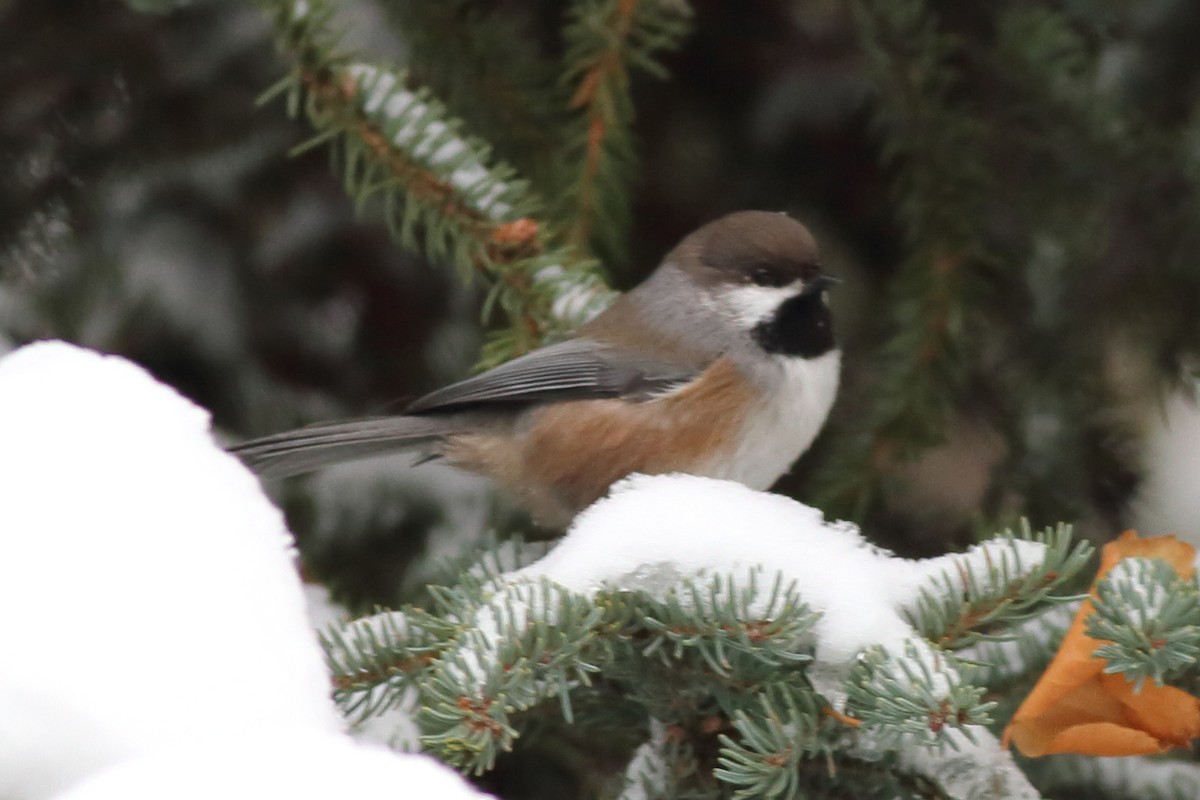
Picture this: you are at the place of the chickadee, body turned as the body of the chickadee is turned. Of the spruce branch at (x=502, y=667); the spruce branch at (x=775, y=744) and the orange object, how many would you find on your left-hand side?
0

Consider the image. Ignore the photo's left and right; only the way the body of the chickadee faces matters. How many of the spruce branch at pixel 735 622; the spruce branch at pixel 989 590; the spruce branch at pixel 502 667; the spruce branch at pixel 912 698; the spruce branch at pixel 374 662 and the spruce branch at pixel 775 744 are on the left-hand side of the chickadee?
0

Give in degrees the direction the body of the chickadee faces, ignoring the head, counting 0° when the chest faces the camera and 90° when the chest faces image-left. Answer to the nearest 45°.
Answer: approximately 270°

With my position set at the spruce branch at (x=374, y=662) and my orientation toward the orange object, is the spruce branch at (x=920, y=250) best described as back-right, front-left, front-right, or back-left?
front-left

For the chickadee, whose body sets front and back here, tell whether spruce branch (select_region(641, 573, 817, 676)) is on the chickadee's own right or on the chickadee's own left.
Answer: on the chickadee's own right

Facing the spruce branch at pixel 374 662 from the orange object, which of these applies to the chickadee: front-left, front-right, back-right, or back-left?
front-right

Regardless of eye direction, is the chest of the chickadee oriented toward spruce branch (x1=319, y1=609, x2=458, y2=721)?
no

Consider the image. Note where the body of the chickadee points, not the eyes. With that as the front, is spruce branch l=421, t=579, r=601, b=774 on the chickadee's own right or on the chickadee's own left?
on the chickadee's own right

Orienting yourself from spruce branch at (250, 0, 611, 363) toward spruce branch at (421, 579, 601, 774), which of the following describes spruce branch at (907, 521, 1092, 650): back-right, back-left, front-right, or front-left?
front-left

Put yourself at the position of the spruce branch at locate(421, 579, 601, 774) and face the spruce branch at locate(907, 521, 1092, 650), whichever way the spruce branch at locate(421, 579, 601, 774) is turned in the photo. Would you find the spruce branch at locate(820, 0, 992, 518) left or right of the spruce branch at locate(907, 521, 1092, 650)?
left

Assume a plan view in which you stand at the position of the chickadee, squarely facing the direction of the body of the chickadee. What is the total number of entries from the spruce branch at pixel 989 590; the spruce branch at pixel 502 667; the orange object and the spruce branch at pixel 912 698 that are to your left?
0
